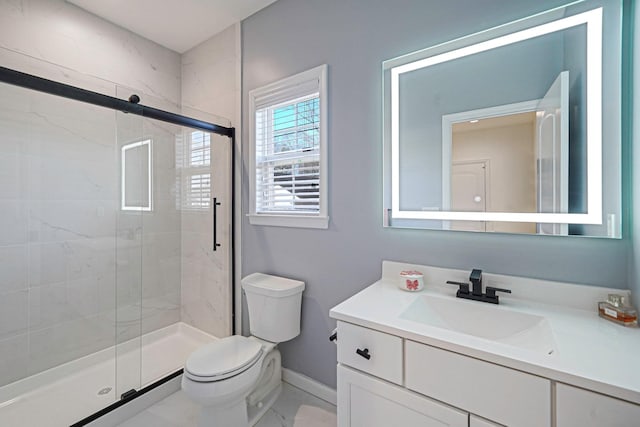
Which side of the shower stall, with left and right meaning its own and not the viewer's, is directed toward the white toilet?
front

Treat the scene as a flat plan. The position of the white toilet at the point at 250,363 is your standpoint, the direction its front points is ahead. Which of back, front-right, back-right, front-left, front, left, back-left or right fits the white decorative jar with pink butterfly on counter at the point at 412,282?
left

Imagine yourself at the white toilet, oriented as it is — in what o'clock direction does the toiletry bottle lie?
The toiletry bottle is roughly at 9 o'clock from the white toilet.

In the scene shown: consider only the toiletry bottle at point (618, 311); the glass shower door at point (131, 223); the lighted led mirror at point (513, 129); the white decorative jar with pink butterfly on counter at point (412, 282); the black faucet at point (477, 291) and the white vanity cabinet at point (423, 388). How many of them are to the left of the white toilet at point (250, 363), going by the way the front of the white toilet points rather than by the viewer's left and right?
5

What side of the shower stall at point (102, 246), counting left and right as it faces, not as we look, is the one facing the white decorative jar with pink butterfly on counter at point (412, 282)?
front

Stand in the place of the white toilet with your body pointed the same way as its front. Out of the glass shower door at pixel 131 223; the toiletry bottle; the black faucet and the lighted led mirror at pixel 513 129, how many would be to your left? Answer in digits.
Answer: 3

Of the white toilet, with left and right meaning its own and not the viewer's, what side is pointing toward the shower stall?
right

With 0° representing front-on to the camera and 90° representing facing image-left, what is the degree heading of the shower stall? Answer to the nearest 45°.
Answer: approximately 315°

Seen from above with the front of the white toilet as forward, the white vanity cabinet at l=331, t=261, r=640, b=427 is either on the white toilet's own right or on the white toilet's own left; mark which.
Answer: on the white toilet's own left

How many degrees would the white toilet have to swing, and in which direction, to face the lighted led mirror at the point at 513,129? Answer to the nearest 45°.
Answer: approximately 90° to its left

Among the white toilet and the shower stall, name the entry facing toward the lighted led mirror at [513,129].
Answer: the shower stall

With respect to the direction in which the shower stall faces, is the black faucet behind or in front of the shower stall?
in front

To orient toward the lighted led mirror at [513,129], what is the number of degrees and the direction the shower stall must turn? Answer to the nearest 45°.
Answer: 0° — it already faces it

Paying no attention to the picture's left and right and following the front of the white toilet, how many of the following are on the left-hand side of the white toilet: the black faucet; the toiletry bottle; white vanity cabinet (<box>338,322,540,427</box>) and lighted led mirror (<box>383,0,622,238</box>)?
4

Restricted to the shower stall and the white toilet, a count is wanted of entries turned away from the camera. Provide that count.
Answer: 0

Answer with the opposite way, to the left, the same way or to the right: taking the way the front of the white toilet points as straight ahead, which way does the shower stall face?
to the left
